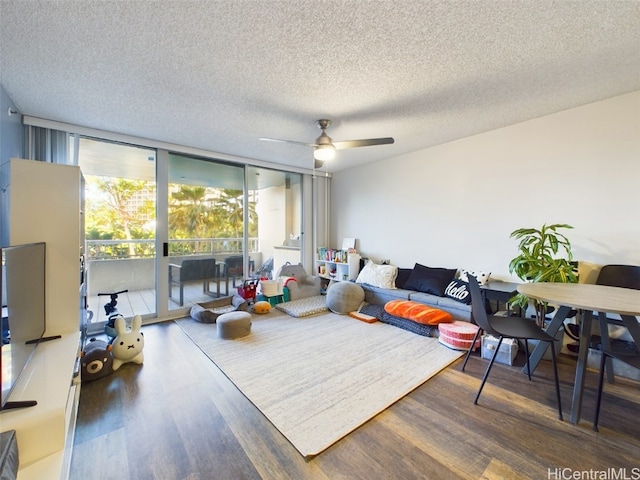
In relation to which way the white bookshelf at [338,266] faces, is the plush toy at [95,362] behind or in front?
in front

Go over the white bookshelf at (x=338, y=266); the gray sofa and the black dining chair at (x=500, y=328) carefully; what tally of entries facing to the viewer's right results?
1

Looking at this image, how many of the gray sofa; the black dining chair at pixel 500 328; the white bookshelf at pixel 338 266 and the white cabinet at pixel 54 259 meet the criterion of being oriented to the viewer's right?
2

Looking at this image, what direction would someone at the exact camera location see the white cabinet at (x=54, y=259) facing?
facing to the right of the viewer

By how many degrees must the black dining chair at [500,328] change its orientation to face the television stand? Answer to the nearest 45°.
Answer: approximately 135° to its right

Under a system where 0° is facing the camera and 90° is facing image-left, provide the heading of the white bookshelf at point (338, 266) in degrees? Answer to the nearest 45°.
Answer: approximately 45°

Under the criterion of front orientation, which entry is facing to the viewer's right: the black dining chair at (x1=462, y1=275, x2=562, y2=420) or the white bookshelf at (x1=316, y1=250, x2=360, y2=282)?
the black dining chair

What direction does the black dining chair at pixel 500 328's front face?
to the viewer's right

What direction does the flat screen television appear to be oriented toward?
to the viewer's right

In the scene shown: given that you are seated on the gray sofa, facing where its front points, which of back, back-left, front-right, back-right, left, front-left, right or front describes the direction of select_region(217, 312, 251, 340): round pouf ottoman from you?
front

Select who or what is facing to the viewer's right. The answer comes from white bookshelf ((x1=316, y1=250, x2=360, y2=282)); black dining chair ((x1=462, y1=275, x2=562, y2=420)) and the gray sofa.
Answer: the black dining chair

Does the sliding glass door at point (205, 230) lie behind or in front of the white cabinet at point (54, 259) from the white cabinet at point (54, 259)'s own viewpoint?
in front

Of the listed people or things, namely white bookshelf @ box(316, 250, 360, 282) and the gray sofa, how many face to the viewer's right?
0

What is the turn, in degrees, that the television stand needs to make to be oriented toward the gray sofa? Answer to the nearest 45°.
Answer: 0° — it already faces it

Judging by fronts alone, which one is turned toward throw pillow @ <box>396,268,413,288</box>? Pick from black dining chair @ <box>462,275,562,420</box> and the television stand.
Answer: the television stand

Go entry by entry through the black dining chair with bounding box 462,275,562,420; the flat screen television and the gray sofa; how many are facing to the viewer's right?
2

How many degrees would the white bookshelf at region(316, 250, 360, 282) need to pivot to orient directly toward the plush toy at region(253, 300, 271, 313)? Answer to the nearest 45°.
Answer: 0° — it already faces it

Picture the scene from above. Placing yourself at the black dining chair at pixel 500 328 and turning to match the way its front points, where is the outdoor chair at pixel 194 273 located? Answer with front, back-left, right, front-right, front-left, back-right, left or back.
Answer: back

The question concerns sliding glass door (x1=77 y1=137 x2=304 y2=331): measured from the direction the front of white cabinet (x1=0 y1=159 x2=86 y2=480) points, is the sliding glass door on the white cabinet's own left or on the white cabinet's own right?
on the white cabinet's own left

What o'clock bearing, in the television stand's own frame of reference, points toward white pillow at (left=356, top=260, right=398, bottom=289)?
The white pillow is roughly at 12 o'clock from the television stand.

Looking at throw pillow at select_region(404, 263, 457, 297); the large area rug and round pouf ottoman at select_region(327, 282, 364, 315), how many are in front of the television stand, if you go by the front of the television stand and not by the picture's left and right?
3

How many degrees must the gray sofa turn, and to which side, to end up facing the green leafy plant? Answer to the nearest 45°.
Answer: approximately 90° to its left

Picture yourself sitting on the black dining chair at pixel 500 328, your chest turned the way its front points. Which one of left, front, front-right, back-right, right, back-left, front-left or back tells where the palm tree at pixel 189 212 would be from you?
back

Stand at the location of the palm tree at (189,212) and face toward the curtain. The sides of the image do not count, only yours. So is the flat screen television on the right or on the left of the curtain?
left
